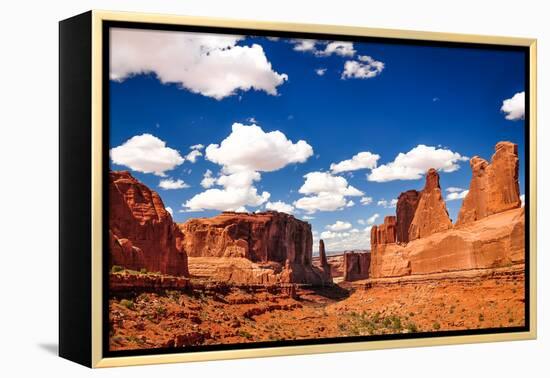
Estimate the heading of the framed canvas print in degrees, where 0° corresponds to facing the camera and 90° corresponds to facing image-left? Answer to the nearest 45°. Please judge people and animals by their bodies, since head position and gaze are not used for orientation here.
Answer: approximately 315°
